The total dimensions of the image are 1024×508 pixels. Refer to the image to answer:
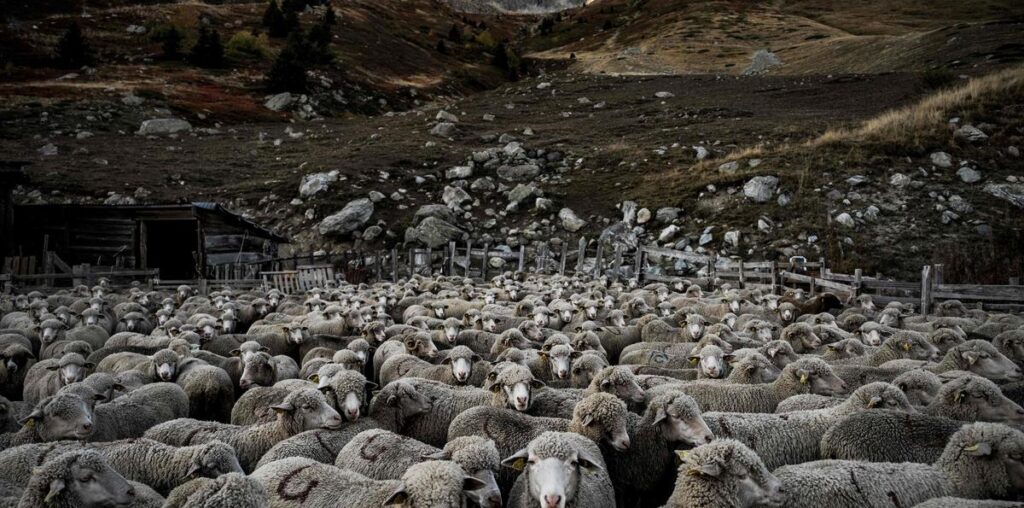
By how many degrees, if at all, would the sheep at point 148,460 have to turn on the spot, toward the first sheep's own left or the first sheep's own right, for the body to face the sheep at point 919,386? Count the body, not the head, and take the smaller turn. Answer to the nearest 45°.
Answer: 0° — it already faces it

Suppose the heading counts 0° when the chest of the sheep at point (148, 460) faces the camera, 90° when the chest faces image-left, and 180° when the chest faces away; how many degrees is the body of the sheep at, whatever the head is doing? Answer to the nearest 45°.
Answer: approximately 270°

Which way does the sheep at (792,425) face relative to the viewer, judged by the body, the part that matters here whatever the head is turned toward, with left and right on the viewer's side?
facing to the right of the viewer

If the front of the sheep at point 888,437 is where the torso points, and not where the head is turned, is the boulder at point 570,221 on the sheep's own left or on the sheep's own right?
on the sheep's own left

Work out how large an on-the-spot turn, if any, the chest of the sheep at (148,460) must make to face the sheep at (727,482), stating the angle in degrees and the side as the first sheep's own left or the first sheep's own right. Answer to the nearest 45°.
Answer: approximately 45° to the first sheep's own right

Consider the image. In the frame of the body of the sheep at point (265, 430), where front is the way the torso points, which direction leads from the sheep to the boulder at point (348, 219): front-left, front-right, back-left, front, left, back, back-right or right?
left

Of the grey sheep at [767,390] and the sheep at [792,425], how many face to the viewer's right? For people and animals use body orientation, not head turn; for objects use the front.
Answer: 2

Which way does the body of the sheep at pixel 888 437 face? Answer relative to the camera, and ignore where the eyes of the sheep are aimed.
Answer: to the viewer's right

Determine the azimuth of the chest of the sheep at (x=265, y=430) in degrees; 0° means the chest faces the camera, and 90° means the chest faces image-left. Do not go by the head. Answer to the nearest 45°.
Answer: approximately 270°

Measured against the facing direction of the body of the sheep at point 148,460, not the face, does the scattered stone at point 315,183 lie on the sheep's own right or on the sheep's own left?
on the sheep's own left
